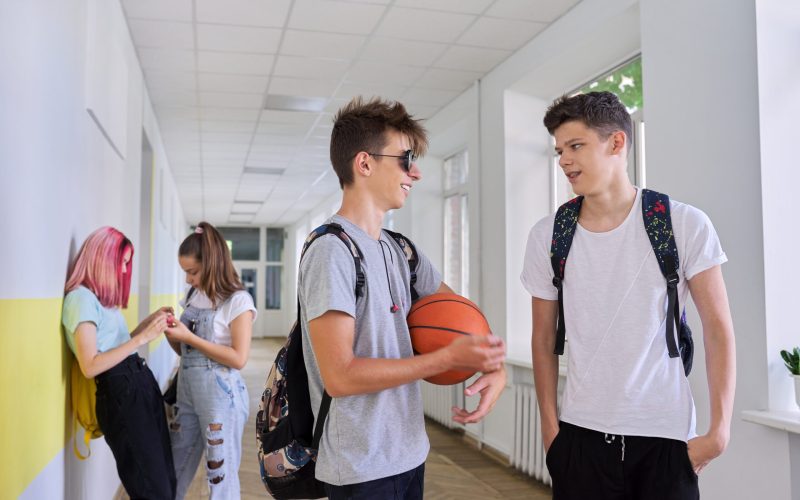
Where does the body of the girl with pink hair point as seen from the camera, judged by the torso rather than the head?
to the viewer's right

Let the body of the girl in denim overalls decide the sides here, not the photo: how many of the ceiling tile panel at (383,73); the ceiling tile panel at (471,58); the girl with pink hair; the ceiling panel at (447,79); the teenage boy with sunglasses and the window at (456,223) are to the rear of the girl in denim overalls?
4

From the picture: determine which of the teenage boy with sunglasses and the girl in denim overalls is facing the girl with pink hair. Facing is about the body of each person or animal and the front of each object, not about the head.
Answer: the girl in denim overalls

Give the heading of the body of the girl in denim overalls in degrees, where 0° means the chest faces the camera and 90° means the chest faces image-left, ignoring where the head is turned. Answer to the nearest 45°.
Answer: approximately 45°

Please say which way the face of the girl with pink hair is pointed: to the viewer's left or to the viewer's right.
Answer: to the viewer's right

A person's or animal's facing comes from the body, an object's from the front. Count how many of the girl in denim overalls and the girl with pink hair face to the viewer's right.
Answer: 1

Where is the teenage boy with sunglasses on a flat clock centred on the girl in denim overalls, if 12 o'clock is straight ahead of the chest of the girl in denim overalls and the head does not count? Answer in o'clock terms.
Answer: The teenage boy with sunglasses is roughly at 10 o'clock from the girl in denim overalls.
